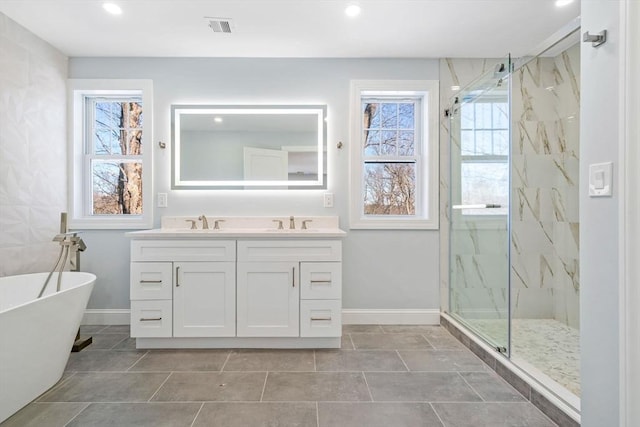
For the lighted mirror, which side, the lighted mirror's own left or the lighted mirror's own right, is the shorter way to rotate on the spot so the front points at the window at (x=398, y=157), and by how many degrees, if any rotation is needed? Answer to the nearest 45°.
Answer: approximately 90° to the lighted mirror's own left

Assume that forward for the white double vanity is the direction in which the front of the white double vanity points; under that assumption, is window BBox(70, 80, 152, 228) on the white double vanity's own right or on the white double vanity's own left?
on the white double vanity's own right

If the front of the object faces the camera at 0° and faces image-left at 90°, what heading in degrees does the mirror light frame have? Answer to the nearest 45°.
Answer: approximately 0°

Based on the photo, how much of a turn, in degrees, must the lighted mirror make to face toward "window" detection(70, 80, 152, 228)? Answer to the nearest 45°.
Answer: approximately 90° to its right

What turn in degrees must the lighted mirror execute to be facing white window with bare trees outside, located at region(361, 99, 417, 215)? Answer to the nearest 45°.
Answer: approximately 90° to its left

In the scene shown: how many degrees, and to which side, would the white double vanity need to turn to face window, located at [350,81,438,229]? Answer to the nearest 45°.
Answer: approximately 90° to its left
